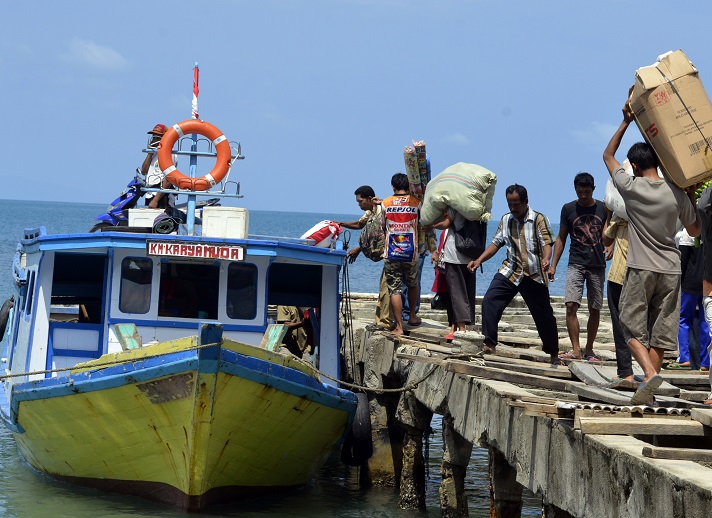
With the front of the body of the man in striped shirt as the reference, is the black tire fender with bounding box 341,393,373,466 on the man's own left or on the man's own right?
on the man's own right

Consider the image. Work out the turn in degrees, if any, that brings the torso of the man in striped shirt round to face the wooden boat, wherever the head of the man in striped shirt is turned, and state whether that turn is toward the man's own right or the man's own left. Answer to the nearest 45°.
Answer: approximately 45° to the man's own right

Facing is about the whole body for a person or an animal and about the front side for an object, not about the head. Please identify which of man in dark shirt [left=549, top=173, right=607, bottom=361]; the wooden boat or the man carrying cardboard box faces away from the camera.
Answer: the man carrying cardboard box

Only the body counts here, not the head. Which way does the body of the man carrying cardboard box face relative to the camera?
away from the camera

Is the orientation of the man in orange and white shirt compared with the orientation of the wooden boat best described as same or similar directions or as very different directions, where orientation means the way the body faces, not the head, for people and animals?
very different directions

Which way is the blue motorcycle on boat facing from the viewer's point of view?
to the viewer's left

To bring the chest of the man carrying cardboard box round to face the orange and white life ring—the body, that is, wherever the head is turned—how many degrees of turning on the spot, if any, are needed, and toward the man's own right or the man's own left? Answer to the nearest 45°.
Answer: approximately 45° to the man's own left

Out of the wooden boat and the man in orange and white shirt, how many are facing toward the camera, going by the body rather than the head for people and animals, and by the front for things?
1
